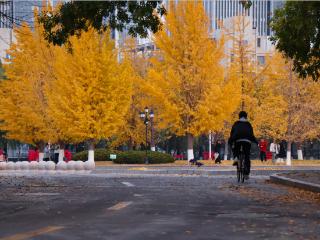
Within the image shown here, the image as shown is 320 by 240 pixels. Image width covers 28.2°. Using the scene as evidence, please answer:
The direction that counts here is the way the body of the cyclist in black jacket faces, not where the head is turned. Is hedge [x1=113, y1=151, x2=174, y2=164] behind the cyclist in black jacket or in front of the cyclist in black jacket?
in front

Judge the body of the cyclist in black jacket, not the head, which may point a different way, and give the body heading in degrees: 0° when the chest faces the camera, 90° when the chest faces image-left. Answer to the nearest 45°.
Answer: approximately 180°

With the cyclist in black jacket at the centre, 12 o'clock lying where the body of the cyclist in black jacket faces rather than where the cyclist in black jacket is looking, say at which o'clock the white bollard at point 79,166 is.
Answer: The white bollard is roughly at 11 o'clock from the cyclist in black jacket.

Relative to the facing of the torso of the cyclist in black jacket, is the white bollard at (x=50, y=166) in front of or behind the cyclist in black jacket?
in front

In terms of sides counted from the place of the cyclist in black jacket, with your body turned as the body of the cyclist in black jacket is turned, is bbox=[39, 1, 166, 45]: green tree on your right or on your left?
on your left
